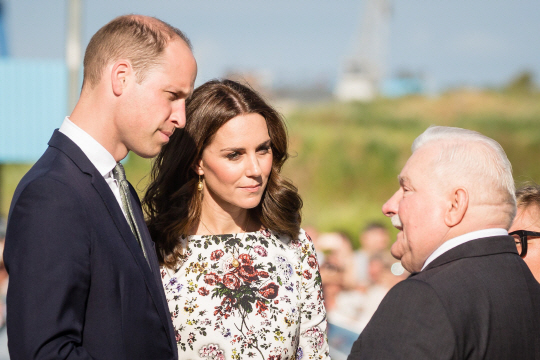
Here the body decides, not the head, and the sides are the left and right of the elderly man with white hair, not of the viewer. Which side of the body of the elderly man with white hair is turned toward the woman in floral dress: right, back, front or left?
front

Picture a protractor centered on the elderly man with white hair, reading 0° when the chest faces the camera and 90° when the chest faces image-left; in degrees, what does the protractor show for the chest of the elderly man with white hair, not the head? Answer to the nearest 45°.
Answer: approximately 135°

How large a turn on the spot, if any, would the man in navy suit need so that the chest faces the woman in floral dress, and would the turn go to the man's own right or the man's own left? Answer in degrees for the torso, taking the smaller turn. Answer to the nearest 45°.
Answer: approximately 45° to the man's own left

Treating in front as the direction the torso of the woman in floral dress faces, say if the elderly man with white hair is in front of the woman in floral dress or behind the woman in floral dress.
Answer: in front

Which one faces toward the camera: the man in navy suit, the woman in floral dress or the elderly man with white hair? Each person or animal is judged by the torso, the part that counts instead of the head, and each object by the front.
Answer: the woman in floral dress

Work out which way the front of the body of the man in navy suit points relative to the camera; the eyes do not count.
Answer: to the viewer's right

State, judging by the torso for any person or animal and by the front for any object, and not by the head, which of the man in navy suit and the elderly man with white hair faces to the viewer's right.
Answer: the man in navy suit

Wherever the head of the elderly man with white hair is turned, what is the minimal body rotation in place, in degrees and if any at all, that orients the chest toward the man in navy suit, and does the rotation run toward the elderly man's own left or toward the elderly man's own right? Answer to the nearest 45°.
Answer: approximately 45° to the elderly man's own left

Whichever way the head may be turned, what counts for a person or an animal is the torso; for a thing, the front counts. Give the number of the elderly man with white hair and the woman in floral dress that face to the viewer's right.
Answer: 0

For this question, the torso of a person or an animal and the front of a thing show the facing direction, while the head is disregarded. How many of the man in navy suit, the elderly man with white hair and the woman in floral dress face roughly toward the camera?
1

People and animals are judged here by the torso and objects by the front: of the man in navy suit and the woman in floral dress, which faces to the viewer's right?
the man in navy suit

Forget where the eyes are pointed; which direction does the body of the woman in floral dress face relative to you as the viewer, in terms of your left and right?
facing the viewer

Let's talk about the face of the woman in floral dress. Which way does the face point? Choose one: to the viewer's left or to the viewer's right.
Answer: to the viewer's right

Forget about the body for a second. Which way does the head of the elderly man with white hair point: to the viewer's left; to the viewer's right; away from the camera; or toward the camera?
to the viewer's left

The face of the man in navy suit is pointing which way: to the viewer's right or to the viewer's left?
to the viewer's right
